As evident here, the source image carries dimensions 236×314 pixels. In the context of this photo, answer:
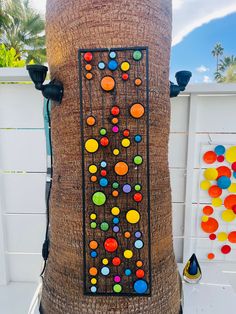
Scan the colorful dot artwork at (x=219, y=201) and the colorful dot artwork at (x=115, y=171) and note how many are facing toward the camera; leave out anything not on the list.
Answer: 2

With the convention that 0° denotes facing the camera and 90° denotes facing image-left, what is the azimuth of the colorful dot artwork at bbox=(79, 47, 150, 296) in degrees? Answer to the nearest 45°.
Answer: approximately 0°

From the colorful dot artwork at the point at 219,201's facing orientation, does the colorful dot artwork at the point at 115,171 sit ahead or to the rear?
ahead

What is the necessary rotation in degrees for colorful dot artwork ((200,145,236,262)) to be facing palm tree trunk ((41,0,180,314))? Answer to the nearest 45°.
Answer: approximately 45° to its right

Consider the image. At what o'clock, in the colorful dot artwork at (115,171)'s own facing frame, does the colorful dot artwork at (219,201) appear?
the colorful dot artwork at (219,201) is roughly at 7 o'clock from the colorful dot artwork at (115,171).
